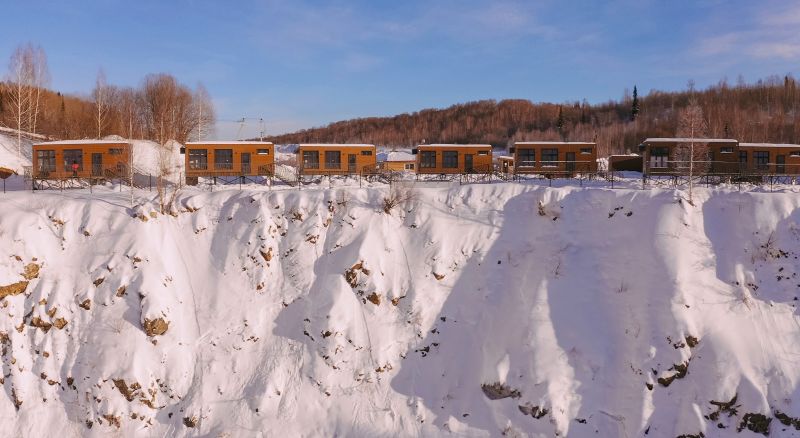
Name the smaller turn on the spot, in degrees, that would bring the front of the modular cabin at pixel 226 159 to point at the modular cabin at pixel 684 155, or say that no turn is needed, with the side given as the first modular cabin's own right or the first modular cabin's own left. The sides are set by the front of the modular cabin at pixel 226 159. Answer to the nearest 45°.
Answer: approximately 90° to the first modular cabin's own left

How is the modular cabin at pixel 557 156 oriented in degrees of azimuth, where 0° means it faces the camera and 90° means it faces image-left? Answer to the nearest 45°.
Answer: approximately 0°

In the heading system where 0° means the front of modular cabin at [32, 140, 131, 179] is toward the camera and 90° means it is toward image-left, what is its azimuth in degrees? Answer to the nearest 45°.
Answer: approximately 0°

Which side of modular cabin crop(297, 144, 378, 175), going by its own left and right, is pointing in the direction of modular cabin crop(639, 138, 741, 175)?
left

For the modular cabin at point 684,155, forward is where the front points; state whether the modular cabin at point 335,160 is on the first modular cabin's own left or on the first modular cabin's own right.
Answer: on the first modular cabin's own right

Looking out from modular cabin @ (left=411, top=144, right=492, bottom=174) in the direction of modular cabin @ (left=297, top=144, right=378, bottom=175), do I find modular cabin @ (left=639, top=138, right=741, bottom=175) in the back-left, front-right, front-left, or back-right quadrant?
back-left
